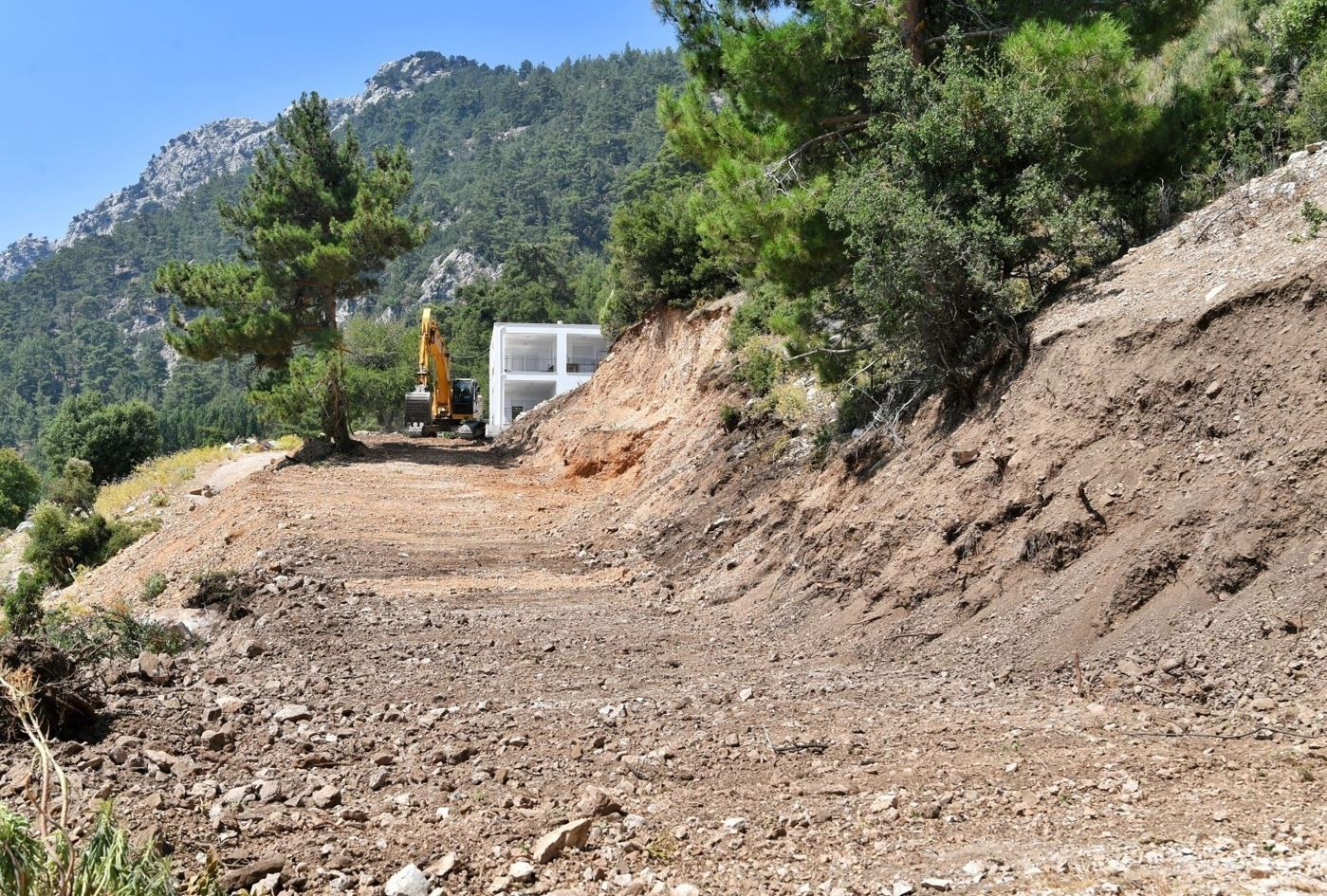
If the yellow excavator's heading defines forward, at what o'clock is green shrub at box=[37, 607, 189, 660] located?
The green shrub is roughly at 12 o'clock from the yellow excavator.

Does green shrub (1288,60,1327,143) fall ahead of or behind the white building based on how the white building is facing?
ahead

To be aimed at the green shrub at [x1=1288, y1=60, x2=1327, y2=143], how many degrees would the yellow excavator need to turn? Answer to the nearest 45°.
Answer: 0° — it already faces it

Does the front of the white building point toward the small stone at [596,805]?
yes

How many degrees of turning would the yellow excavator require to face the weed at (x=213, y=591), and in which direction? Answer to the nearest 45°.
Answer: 0° — it already faces it

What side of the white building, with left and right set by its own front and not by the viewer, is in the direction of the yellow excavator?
front

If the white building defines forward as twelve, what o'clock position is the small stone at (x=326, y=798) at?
The small stone is roughly at 12 o'clock from the white building.

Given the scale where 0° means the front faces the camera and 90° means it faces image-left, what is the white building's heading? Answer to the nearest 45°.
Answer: approximately 0°

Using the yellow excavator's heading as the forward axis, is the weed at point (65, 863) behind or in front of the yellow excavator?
in front

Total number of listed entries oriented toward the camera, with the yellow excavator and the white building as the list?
2

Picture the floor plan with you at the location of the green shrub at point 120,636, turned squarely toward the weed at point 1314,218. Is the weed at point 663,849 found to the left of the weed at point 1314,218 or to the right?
right
